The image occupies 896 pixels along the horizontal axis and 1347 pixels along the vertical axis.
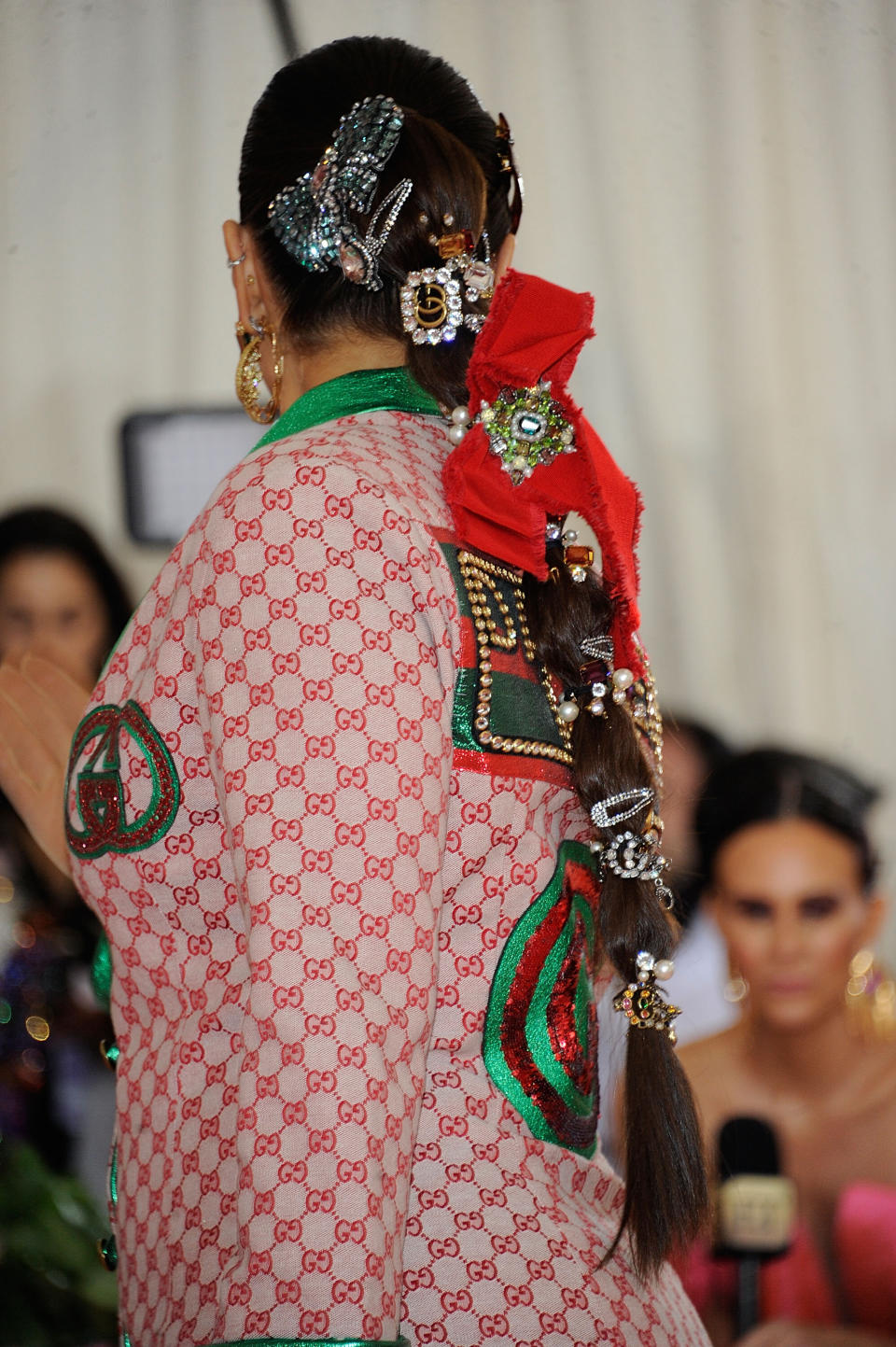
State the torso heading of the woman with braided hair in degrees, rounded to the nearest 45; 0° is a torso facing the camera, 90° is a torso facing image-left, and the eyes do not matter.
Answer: approximately 90°

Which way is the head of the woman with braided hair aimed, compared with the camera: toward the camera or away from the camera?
away from the camera
